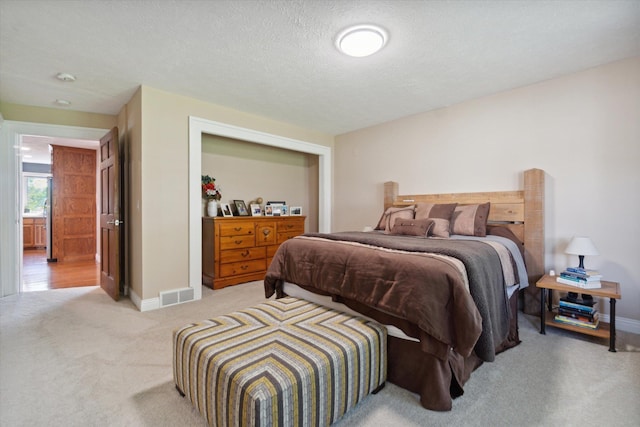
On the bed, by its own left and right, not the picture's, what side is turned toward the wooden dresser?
right

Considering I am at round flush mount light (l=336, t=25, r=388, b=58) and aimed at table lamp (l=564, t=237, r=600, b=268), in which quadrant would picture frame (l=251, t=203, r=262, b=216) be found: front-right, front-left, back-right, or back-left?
back-left

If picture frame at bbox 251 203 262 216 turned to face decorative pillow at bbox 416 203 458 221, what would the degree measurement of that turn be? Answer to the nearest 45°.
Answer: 0° — it already faces it

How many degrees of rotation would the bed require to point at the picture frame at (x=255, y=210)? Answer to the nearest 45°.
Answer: approximately 90° to its right

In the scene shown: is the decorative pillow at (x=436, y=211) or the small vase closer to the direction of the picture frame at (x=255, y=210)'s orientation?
the decorative pillow

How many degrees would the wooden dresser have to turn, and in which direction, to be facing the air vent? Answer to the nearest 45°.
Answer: approximately 90° to its right

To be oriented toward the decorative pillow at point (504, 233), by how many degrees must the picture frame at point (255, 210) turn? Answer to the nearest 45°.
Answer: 0° — it already faces it

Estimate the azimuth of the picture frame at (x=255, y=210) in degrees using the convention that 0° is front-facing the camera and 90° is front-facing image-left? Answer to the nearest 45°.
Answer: approximately 315°

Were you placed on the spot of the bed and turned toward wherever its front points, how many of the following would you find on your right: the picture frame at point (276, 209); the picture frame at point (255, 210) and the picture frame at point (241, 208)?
3
